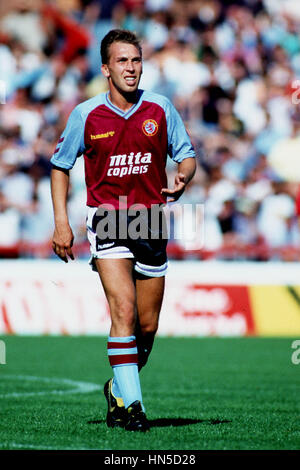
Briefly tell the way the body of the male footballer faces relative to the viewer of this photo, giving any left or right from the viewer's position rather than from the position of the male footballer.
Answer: facing the viewer
